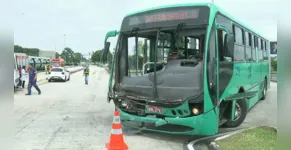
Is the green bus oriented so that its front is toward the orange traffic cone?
yes

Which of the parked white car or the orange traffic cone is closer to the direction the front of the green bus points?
the orange traffic cone

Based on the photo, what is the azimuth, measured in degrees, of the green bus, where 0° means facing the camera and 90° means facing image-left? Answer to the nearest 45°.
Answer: approximately 45°

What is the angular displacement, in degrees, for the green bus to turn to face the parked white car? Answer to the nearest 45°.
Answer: approximately 90° to its right
